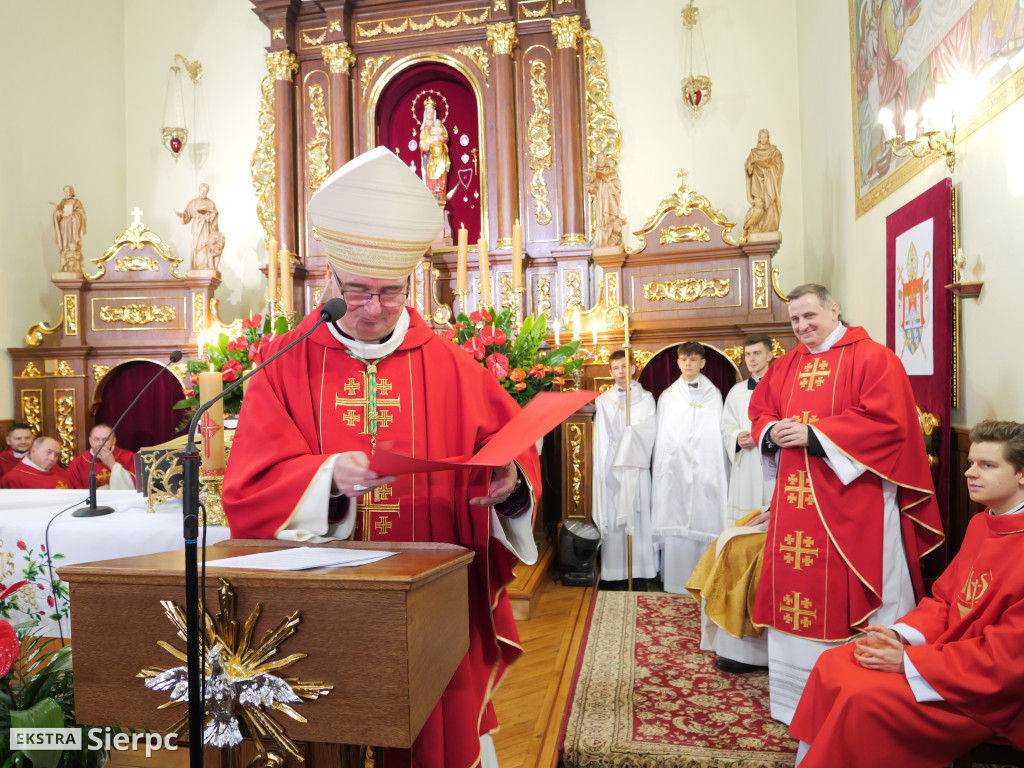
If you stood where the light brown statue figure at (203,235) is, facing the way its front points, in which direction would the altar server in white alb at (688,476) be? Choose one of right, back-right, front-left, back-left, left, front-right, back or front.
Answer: front-left

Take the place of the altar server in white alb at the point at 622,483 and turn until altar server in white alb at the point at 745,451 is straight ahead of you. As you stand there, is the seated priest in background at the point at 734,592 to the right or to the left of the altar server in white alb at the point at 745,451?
right

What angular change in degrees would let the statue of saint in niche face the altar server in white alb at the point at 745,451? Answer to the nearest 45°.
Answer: approximately 45° to its left

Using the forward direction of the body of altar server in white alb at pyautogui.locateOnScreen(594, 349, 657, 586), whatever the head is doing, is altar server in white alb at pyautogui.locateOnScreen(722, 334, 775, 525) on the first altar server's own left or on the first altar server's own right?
on the first altar server's own left

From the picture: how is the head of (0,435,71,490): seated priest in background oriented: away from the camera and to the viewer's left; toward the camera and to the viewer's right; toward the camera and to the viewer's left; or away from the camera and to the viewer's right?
toward the camera and to the viewer's right

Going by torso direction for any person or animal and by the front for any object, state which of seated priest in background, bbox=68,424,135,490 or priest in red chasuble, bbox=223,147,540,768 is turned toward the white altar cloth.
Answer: the seated priest in background

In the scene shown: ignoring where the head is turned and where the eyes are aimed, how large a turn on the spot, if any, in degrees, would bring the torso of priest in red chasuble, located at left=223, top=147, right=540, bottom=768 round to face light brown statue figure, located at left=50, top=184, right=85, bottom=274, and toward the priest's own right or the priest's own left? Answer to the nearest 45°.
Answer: approximately 135° to the priest's own right

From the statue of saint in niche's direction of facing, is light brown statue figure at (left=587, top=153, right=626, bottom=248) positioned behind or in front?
in front
